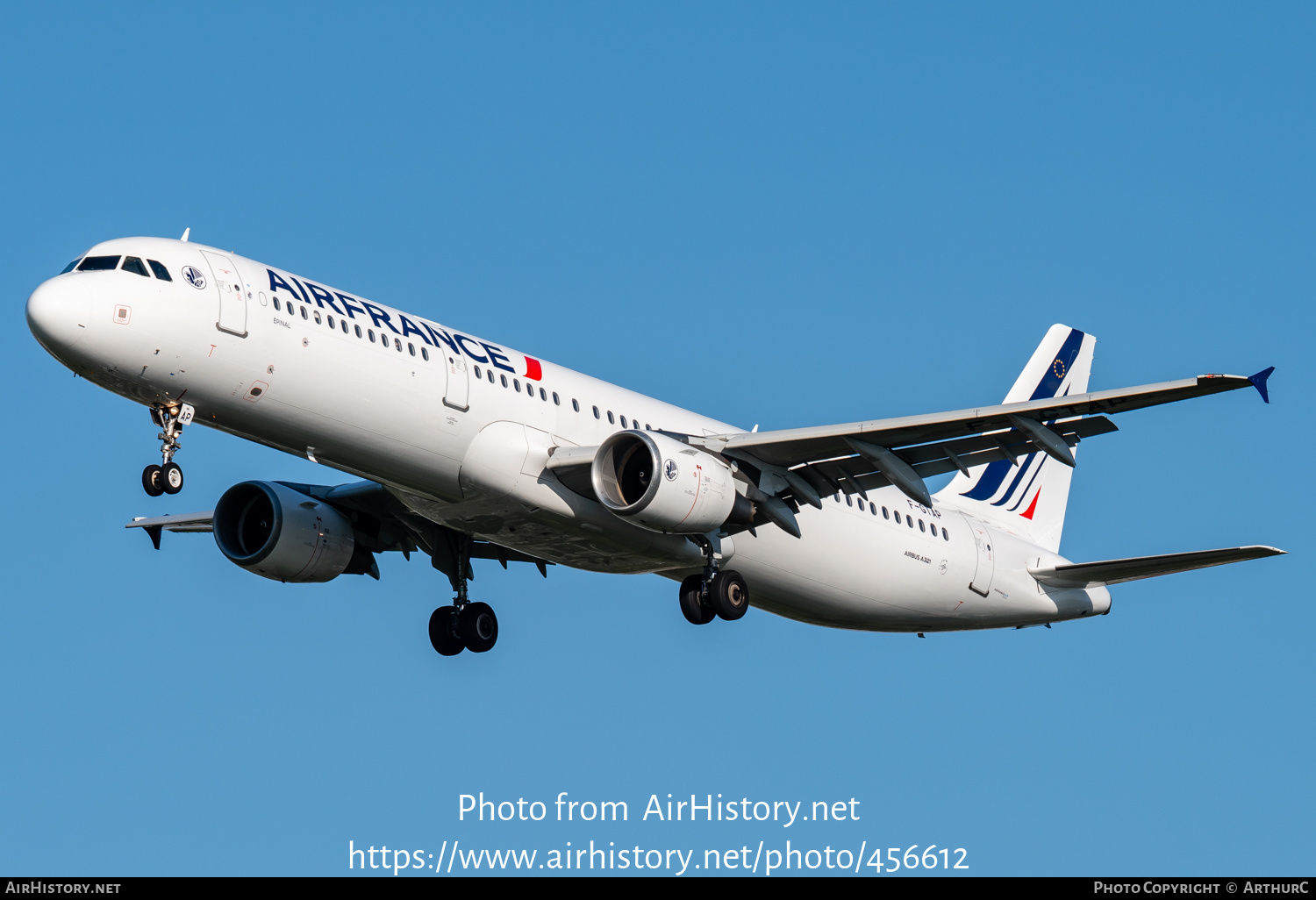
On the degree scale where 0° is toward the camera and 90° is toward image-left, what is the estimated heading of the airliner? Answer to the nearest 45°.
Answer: approximately 45°
